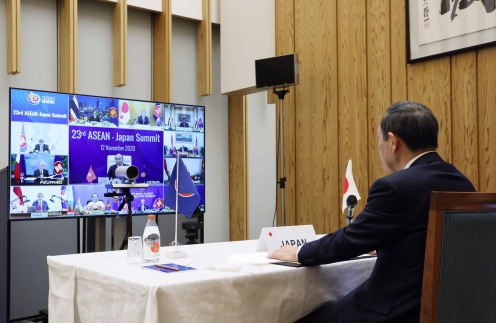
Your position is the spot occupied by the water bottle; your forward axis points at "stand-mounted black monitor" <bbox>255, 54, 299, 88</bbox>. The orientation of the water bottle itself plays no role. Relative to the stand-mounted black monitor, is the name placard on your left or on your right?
right

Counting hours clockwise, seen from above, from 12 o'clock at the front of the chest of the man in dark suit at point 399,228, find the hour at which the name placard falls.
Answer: The name placard is roughly at 12 o'clock from the man in dark suit.

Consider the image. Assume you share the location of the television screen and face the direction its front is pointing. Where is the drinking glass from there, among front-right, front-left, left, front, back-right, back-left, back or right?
front-right

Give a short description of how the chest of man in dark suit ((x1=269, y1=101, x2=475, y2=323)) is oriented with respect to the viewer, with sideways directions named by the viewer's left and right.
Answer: facing away from the viewer and to the left of the viewer

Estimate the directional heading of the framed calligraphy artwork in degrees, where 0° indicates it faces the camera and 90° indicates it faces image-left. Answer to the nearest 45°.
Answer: approximately 45°

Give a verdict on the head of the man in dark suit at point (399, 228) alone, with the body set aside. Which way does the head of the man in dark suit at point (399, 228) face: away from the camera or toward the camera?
away from the camera

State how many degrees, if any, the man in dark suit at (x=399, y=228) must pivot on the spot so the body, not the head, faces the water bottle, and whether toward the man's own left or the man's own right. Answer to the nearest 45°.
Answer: approximately 45° to the man's own left

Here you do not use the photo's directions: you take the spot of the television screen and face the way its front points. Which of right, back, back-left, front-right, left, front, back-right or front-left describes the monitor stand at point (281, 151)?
front-left
